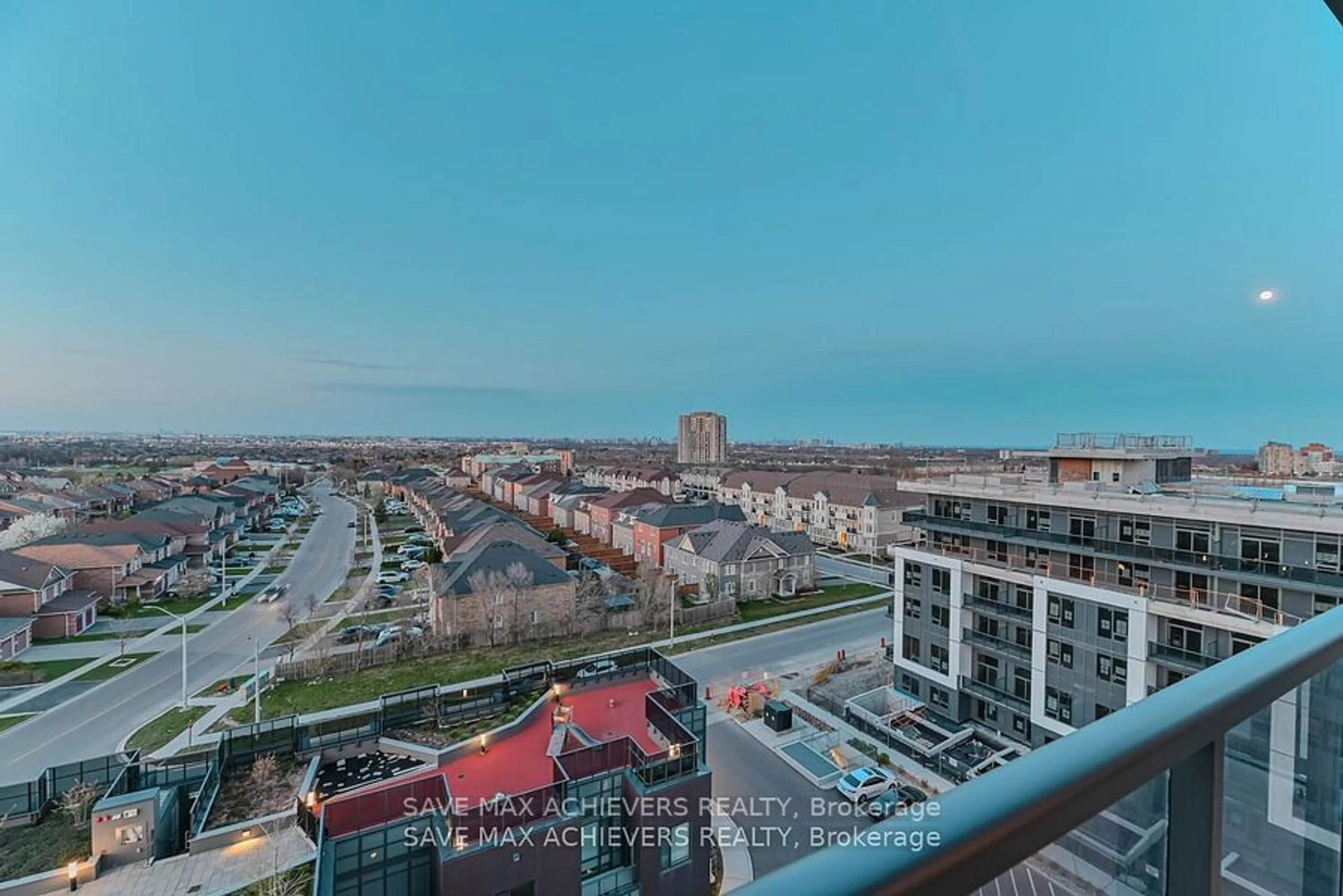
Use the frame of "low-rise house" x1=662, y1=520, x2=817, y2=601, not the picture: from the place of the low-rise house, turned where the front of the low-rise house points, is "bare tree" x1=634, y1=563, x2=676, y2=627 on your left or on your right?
on your right

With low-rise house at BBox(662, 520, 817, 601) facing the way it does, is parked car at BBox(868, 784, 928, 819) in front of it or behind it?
in front

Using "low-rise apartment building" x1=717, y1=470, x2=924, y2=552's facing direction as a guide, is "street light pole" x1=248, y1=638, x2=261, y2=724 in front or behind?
in front

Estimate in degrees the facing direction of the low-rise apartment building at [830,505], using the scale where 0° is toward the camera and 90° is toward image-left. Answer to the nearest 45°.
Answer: approximately 45°

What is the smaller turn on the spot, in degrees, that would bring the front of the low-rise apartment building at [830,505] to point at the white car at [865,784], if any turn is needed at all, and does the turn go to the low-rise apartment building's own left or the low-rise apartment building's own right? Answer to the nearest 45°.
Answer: approximately 45° to the low-rise apartment building's own left

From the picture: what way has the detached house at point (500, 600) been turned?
to the viewer's left

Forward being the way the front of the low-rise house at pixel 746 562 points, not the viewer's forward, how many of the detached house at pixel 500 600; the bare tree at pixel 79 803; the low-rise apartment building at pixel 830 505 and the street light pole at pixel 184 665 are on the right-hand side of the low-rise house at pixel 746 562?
3

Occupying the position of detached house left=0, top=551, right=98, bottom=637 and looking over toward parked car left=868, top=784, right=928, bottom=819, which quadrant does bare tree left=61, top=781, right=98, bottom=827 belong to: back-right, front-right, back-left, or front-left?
front-right

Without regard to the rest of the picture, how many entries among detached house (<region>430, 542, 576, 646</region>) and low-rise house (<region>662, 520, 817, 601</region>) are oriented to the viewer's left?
1

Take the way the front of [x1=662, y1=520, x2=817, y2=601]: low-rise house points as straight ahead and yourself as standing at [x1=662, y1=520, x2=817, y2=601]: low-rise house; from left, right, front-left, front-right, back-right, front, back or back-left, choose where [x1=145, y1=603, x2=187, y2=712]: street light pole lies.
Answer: right

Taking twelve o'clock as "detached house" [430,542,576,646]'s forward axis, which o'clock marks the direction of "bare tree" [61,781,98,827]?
The bare tree is roughly at 10 o'clock from the detached house.

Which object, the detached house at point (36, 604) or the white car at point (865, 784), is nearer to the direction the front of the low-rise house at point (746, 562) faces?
the white car

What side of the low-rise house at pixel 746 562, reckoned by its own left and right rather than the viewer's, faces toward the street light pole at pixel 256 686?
right

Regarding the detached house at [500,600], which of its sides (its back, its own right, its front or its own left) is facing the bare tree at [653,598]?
back

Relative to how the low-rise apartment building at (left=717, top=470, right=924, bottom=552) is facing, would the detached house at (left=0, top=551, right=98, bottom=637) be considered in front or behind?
in front
